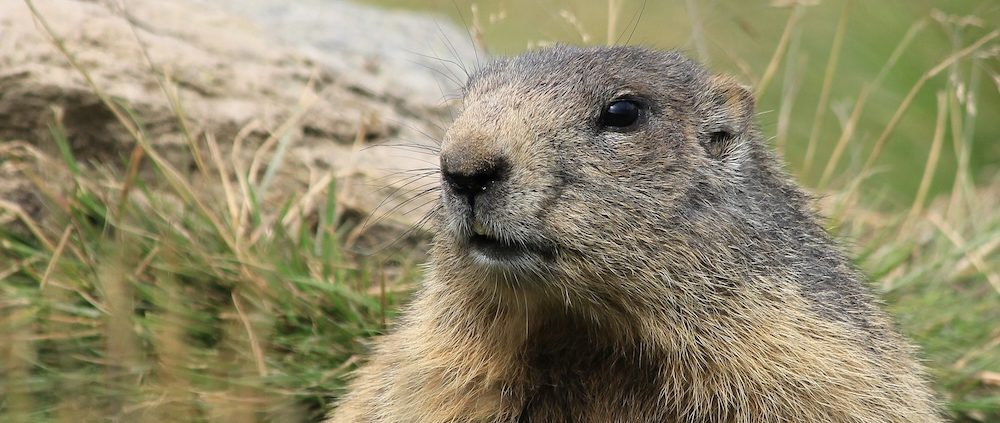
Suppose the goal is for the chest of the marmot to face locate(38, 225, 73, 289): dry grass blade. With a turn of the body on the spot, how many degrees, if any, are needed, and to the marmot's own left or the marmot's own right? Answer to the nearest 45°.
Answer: approximately 45° to the marmot's own right

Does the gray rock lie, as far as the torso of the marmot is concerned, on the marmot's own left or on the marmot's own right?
on the marmot's own right

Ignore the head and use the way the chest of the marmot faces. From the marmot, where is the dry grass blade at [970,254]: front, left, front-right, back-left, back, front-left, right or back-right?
back

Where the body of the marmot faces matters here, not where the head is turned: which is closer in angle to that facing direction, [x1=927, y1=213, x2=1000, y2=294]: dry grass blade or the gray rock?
the gray rock

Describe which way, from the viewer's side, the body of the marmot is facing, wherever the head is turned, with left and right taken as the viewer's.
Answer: facing the viewer and to the left of the viewer
